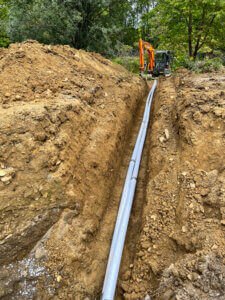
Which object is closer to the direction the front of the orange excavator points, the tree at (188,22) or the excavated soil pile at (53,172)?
the excavated soil pile

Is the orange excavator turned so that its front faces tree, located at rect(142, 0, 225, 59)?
no

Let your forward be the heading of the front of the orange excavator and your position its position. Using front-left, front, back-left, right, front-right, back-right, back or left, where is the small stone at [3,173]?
front-left

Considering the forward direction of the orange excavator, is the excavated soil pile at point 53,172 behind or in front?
in front

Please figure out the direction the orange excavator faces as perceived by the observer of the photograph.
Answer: facing the viewer and to the left of the viewer

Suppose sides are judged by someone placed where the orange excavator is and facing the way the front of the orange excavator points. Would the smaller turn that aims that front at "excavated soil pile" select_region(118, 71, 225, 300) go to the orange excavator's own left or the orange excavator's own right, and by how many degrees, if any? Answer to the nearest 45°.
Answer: approximately 45° to the orange excavator's own left

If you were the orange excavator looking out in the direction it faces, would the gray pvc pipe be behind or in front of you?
in front

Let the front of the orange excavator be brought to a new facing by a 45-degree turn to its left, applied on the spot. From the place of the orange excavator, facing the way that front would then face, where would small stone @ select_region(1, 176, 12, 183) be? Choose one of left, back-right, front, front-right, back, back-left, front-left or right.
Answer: front
